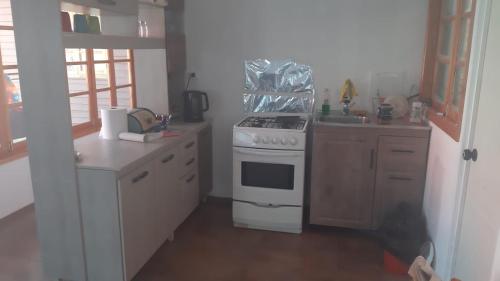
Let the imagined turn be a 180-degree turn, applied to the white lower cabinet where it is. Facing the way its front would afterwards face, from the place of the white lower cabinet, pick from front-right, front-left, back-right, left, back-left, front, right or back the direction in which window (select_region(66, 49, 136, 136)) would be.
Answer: front-right

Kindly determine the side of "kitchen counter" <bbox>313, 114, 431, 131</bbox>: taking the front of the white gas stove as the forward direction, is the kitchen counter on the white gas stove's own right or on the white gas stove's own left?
on the white gas stove's own left

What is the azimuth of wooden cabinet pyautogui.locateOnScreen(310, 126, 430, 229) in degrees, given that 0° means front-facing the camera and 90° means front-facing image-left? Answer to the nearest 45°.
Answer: approximately 0°

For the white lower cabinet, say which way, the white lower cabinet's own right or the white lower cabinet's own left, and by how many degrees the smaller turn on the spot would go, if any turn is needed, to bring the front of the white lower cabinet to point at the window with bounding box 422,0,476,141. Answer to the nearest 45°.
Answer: approximately 45° to the white lower cabinet's own left

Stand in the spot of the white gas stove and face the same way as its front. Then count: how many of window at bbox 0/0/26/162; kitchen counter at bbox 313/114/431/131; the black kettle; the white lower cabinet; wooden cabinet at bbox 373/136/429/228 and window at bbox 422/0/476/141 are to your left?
3
